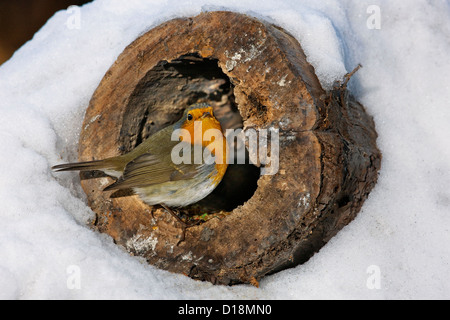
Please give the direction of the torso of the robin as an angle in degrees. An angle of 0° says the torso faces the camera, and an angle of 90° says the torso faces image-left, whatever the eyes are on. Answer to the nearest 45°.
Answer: approximately 270°
